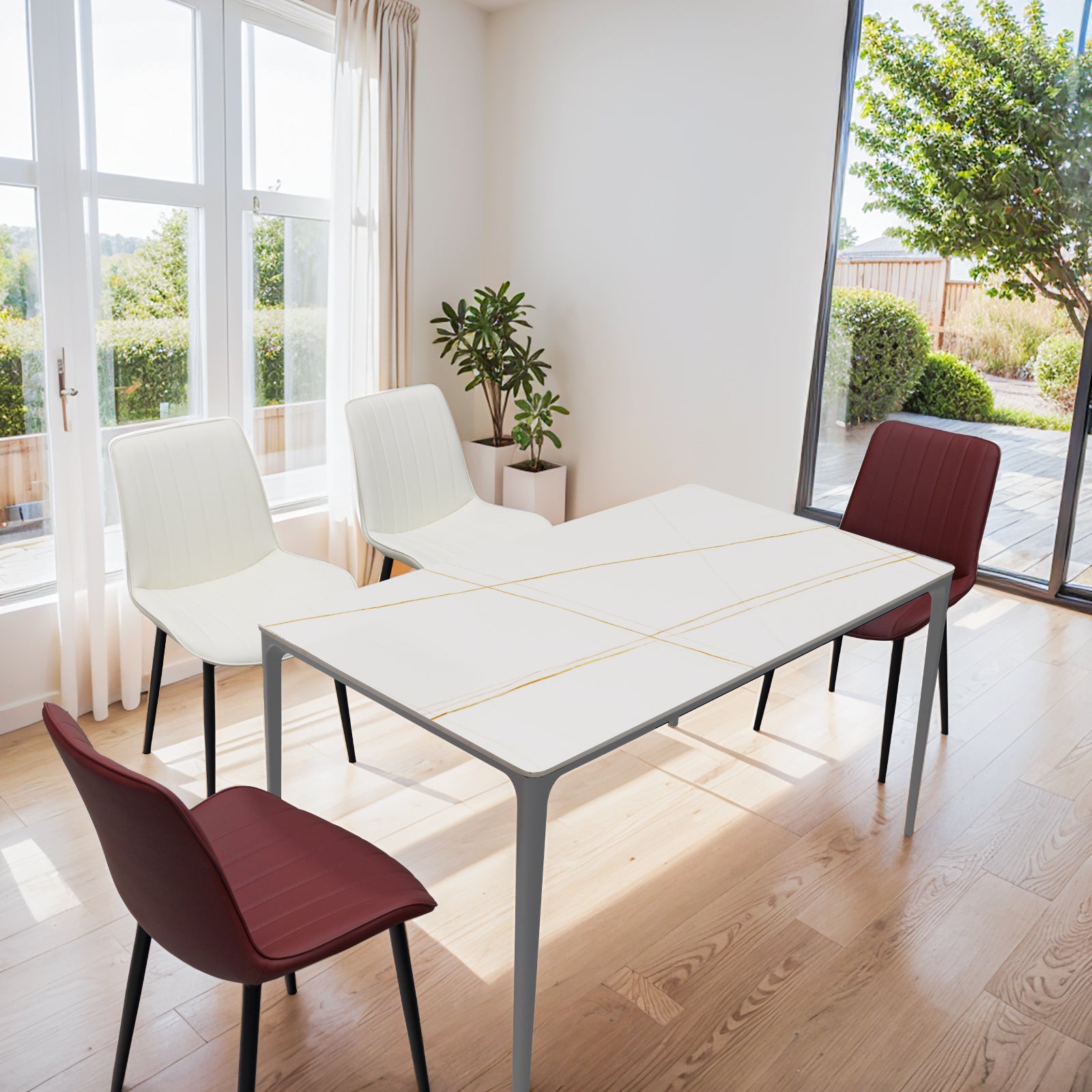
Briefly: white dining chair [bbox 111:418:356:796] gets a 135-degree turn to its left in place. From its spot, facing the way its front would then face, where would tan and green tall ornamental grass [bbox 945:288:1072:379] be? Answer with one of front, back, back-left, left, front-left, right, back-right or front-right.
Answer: right

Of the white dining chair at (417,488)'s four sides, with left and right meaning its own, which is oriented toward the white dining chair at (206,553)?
right

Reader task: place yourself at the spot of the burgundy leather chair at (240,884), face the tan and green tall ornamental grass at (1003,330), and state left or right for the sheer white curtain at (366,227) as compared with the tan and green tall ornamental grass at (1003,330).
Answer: left

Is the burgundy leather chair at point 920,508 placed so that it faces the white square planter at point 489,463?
no

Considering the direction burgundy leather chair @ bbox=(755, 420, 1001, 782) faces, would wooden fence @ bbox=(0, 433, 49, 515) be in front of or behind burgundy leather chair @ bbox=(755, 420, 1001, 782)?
in front

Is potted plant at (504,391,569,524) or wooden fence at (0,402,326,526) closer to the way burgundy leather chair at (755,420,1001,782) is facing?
the wooden fence

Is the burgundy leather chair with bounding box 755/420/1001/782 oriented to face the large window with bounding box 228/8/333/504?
no

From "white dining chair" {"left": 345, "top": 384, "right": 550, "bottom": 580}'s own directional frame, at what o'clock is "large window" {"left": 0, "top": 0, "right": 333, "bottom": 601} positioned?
The large window is roughly at 5 o'clock from the white dining chair.

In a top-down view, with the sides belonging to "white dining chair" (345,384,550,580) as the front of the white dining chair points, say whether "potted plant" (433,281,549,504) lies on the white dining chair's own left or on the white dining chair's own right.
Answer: on the white dining chair's own left

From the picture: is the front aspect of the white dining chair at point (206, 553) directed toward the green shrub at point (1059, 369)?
no

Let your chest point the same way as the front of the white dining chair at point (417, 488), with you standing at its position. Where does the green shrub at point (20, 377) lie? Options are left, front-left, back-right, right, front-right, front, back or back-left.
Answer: back-right

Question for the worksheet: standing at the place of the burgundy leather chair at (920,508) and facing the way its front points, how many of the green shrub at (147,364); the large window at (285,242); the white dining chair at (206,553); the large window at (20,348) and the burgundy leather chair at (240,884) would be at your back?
0

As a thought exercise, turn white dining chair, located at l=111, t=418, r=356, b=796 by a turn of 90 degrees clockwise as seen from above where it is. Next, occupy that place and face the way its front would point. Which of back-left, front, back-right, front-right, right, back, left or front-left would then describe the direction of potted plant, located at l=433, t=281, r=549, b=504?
back

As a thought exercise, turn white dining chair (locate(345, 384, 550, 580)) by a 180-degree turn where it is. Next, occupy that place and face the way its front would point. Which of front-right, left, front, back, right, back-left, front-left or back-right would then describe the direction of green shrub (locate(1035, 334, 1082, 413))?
back-right

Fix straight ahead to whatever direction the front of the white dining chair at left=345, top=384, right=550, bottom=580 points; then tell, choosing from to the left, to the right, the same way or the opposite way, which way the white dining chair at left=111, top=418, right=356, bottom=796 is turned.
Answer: the same way

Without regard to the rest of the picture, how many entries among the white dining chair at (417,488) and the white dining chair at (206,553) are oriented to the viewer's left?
0

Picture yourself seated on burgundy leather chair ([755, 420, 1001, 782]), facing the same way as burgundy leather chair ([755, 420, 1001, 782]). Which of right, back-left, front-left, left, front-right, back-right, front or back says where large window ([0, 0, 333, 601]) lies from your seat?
front-right

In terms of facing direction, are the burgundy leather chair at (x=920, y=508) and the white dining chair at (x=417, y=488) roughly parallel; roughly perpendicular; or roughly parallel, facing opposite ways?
roughly perpendicular

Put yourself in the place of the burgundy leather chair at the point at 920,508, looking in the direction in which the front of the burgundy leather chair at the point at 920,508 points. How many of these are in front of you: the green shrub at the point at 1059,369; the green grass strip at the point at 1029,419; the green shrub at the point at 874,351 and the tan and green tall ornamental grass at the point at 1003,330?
0

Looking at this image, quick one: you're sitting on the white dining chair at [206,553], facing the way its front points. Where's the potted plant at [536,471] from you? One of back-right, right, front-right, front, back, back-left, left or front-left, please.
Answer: left
